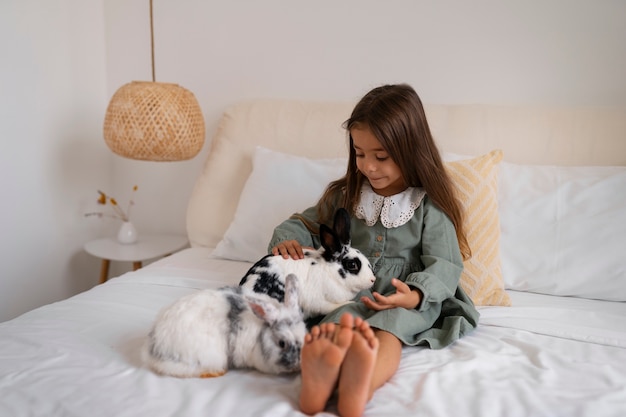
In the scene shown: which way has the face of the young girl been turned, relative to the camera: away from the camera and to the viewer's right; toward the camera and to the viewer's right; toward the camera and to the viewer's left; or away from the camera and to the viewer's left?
toward the camera and to the viewer's left

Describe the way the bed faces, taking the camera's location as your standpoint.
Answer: facing the viewer

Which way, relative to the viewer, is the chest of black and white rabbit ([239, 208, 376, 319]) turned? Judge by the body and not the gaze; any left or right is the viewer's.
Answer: facing to the right of the viewer

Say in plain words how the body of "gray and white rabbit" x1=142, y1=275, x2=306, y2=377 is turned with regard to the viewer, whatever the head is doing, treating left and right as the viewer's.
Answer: facing to the right of the viewer

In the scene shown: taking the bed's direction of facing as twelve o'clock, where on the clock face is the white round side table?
The white round side table is roughly at 4 o'clock from the bed.

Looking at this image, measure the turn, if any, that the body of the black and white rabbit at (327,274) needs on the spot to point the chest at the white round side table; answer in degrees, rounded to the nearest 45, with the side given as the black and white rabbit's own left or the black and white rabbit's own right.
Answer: approximately 135° to the black and white rabbit's own left

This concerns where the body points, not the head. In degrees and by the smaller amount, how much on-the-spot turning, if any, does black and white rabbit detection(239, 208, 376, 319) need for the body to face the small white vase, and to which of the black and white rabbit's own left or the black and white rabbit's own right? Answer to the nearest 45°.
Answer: approximately 135° to the black and white rabbit's own left

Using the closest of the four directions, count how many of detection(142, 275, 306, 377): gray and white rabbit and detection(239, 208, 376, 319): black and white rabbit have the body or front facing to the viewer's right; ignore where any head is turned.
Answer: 2

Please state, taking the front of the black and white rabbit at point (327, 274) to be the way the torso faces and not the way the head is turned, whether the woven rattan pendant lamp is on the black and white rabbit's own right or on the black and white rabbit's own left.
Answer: on the black and white rabbit's own left

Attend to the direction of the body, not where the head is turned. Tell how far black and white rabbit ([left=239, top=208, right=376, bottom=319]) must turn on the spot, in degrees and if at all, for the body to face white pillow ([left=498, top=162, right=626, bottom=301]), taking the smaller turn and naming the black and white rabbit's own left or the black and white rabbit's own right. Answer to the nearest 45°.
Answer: approximately 45° to the black and white rabbit's own left

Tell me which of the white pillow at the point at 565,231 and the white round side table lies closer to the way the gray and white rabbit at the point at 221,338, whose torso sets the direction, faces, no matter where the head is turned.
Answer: the white pillow

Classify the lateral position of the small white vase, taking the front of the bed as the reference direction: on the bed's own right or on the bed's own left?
on the bed's own right

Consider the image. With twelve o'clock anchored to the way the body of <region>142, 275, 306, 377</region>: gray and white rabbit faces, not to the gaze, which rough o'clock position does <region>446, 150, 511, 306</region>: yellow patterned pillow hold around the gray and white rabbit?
The yellow patterned pillow is roughly at 11 o'clock from the gray and white rabbit.
